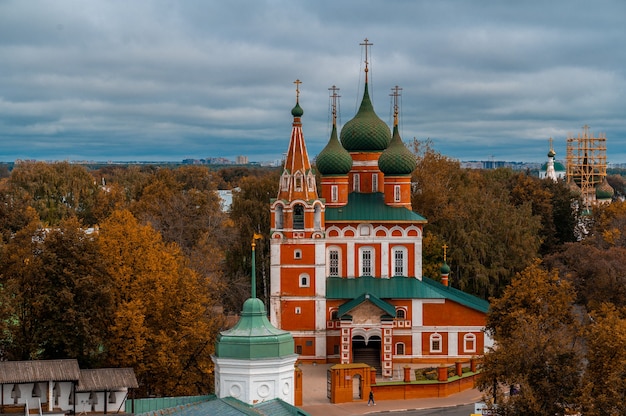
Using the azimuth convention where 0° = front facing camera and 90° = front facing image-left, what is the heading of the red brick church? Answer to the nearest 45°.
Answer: approximately 0°

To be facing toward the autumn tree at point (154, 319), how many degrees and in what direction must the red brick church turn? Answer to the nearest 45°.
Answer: approximately 45° to its right

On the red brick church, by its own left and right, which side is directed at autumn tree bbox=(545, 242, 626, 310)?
left

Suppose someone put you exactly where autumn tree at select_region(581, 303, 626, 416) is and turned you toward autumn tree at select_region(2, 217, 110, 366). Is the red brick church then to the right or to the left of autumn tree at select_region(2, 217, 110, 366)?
right
